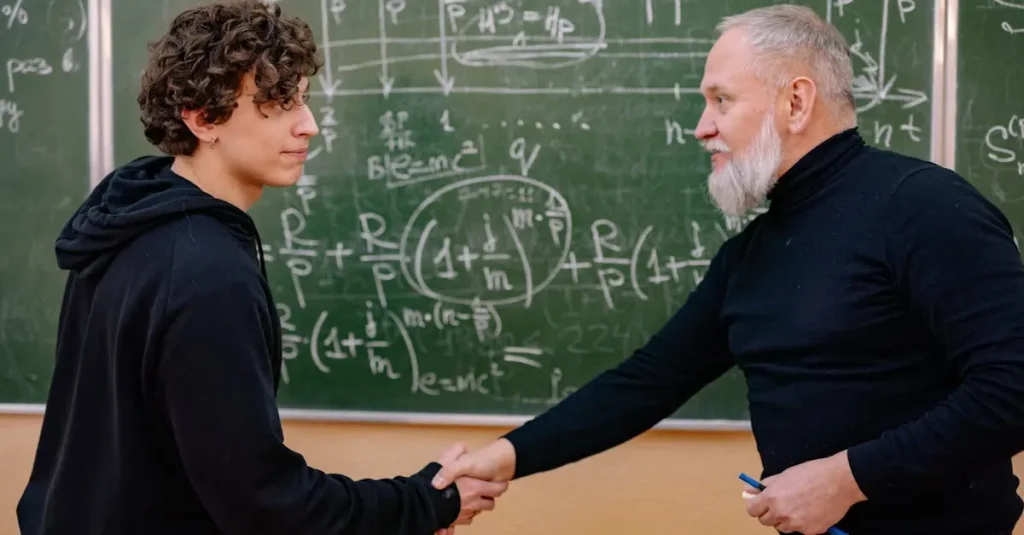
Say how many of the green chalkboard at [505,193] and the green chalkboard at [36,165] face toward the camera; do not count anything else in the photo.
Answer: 2

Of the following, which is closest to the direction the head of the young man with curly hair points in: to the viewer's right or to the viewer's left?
to the viewer's right

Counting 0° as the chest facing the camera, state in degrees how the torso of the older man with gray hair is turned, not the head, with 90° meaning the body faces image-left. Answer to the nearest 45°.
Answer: approximately 45°

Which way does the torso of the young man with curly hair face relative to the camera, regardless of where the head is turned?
to the viewer's right

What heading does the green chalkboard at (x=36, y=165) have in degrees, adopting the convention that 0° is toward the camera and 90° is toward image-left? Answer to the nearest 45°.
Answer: approximately 0°

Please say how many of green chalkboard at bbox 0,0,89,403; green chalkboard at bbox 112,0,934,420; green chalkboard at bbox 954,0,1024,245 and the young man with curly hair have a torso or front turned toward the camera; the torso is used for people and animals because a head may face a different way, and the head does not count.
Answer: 3

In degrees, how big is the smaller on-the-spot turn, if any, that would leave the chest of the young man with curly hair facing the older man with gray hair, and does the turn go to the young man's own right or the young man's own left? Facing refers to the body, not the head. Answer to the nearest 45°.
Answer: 0° — they already face them

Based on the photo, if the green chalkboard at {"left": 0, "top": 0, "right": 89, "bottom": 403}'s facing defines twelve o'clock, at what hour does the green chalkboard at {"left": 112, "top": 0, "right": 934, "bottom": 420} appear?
the green chalkboard at {"left": 112, "top": 0, "right": 934, "bottom": 420} is roughly at 10 o'clock from the green chalkboard at {"left": 0, "top": 0, "right": 89, "bottom": 403}.

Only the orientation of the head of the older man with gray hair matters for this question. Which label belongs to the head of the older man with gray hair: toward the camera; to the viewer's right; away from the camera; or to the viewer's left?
to the viewer's left

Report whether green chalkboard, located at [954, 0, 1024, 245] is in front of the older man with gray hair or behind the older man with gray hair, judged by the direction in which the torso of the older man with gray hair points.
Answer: behind

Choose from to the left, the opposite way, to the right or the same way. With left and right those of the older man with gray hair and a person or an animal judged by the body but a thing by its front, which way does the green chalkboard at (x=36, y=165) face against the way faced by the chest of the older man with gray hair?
to the left

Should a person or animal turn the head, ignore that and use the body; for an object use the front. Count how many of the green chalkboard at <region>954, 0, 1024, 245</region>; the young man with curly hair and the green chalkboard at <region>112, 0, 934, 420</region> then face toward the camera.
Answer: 2

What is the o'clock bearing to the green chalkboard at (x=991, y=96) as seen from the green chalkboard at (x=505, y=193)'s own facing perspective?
the green chalkboard at (x=991, y=96) is roughly at 9 o'clock from the green chalkboard at (x=505, y=193).

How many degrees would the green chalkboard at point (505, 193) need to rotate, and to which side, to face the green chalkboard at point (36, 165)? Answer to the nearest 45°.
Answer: approximately 90° to its right
